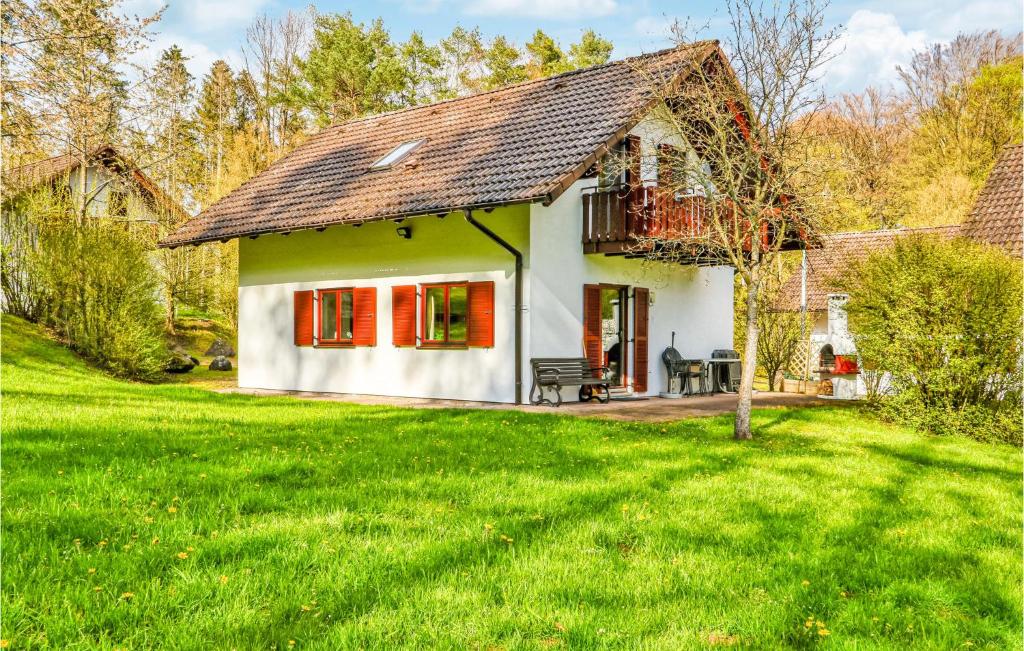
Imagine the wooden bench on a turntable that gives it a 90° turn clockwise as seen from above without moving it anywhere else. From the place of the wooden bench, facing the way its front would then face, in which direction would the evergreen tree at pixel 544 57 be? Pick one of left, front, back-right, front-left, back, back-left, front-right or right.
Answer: back-right

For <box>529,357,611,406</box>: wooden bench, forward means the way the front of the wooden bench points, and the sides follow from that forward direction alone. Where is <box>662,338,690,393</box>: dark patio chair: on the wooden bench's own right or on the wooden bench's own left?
on the wooden bench's own left

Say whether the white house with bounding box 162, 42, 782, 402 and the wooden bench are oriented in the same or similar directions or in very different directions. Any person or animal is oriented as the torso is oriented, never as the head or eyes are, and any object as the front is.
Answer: same or similar directions

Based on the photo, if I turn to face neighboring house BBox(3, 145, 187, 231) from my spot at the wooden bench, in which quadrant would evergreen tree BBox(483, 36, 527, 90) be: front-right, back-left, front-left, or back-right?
front-right

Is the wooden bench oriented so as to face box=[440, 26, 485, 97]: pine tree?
no

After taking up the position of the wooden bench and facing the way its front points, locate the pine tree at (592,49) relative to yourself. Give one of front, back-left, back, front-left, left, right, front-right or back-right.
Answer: back-left

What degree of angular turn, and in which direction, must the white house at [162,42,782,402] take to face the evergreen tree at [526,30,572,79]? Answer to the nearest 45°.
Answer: approximately 135° to its left

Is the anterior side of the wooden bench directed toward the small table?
no

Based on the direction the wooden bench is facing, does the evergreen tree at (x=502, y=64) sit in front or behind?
behind

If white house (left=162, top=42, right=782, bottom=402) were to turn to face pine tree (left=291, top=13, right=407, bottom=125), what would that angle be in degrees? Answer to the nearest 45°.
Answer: approximately 135° to its left

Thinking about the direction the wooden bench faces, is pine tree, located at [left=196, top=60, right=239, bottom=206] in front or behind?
behind

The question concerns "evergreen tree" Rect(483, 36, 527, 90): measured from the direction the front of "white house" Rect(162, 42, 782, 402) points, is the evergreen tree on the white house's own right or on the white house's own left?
on the white house's own left

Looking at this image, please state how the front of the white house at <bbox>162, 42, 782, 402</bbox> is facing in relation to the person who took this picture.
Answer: facing the viewer and to the right of the viewer

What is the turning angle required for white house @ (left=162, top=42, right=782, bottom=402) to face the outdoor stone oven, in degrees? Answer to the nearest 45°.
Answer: approximately 45° to its left
